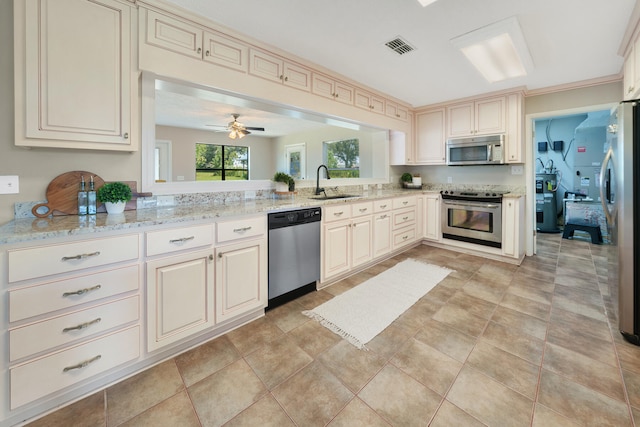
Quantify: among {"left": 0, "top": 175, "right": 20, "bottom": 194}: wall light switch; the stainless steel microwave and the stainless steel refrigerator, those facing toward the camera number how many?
2

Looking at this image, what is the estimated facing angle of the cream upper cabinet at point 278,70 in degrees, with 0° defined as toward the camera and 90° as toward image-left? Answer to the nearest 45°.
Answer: approximately 315°

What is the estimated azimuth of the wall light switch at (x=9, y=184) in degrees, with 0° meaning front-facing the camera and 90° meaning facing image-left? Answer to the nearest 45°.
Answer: approximately 0°

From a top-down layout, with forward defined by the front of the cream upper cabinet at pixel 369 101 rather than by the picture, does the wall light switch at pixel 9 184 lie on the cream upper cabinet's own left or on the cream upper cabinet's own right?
on the cream upper cabinet's own right

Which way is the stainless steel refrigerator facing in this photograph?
to the viewer's left

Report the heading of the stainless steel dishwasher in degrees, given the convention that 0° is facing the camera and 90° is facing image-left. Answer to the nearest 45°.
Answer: approximately 315°
